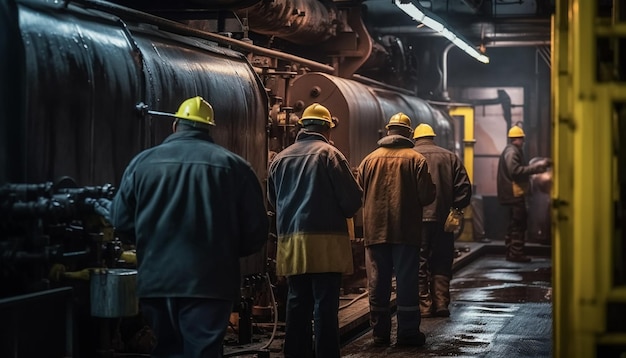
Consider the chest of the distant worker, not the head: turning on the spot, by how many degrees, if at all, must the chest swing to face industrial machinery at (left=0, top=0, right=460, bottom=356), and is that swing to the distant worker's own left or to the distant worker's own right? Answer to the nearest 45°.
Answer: approximately 90° to the distant worker's own right

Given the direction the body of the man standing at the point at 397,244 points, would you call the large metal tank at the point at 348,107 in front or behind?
in front

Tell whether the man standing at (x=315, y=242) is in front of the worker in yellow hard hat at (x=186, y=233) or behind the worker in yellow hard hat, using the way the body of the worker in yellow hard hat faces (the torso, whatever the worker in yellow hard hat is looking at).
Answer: in front

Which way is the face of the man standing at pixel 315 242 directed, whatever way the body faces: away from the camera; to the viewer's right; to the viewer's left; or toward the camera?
away from the camera

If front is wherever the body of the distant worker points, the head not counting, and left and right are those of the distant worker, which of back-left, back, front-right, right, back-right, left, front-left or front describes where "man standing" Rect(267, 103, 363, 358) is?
right

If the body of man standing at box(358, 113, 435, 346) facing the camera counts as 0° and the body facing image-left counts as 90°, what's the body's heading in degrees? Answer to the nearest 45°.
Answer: approximately 180°

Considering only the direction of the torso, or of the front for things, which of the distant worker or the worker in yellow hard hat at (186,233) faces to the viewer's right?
the distant worker

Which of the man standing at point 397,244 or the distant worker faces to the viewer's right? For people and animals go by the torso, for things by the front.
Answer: the distant worker

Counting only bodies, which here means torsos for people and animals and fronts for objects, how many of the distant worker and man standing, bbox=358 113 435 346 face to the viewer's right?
1

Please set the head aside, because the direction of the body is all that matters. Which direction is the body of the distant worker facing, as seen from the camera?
to the viewer's right

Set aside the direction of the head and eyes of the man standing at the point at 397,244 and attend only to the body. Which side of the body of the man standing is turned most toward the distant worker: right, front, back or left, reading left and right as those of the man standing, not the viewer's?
front

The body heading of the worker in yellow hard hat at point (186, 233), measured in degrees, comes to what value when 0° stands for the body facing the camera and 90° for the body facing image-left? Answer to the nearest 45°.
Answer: approximately 180°

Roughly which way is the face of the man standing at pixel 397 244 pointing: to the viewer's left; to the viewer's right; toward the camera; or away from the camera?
away from the camera
